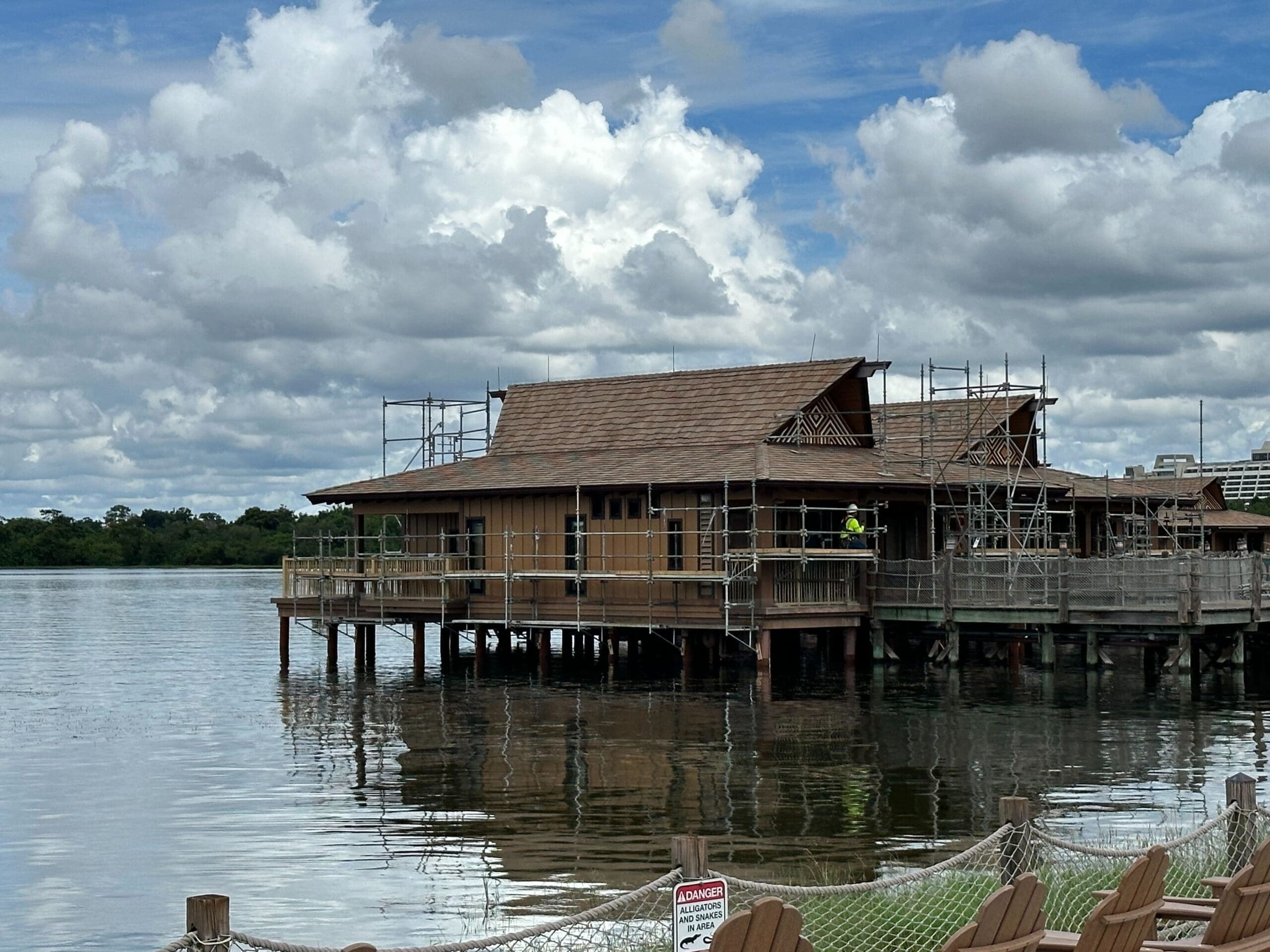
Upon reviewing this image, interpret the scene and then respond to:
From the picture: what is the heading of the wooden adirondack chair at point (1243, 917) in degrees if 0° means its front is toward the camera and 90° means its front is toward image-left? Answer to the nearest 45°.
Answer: approximately 135°

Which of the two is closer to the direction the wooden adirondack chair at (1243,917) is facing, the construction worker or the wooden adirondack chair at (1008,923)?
the construction worker

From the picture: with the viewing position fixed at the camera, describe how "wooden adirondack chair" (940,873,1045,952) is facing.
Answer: facing away from the viewer and to the left of the viewer

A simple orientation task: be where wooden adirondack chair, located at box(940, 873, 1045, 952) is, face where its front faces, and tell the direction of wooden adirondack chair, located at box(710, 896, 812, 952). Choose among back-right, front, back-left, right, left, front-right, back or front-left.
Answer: left

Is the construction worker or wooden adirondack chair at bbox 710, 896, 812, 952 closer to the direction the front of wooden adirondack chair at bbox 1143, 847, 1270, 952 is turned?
the construction worker

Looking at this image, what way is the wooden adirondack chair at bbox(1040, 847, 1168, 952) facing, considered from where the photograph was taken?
facing away from the viewer and to the left of the viewer

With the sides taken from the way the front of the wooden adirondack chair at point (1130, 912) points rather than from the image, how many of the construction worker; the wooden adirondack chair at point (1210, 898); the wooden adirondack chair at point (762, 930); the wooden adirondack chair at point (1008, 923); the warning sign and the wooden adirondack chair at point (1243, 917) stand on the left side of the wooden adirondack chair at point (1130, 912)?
3

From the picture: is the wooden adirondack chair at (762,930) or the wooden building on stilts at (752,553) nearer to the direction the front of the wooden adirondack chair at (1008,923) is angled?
the wooden building on stilts

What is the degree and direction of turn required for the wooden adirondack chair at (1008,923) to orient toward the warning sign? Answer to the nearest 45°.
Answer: approximately 90° to its left

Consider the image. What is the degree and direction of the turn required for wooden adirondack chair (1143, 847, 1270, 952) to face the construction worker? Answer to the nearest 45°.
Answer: approximately 45° to its right
